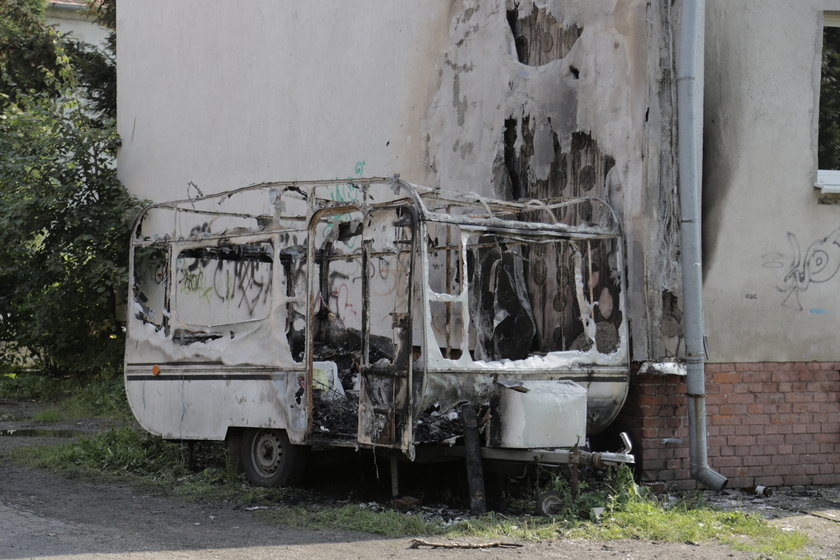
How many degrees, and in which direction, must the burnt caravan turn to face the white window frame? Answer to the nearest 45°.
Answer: approximately 45° to its left

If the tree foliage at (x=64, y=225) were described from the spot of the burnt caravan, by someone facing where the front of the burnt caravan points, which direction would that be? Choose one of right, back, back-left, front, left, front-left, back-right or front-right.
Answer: back

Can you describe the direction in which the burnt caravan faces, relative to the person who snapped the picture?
facing the viewer and to the right of the viewer

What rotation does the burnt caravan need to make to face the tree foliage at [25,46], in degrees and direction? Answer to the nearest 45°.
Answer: approximately 180°

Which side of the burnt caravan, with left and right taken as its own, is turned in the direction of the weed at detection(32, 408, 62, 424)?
back

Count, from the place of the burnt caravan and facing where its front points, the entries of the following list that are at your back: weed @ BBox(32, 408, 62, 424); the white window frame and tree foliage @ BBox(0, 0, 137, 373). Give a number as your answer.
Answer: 2

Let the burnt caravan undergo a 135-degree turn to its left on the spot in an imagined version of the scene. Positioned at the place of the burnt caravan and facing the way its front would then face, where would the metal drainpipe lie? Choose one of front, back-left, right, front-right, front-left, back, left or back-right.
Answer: right

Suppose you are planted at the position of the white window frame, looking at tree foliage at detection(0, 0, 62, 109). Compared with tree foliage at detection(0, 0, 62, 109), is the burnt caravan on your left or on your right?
left

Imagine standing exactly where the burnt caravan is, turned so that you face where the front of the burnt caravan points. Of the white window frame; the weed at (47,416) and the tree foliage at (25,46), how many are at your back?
2
